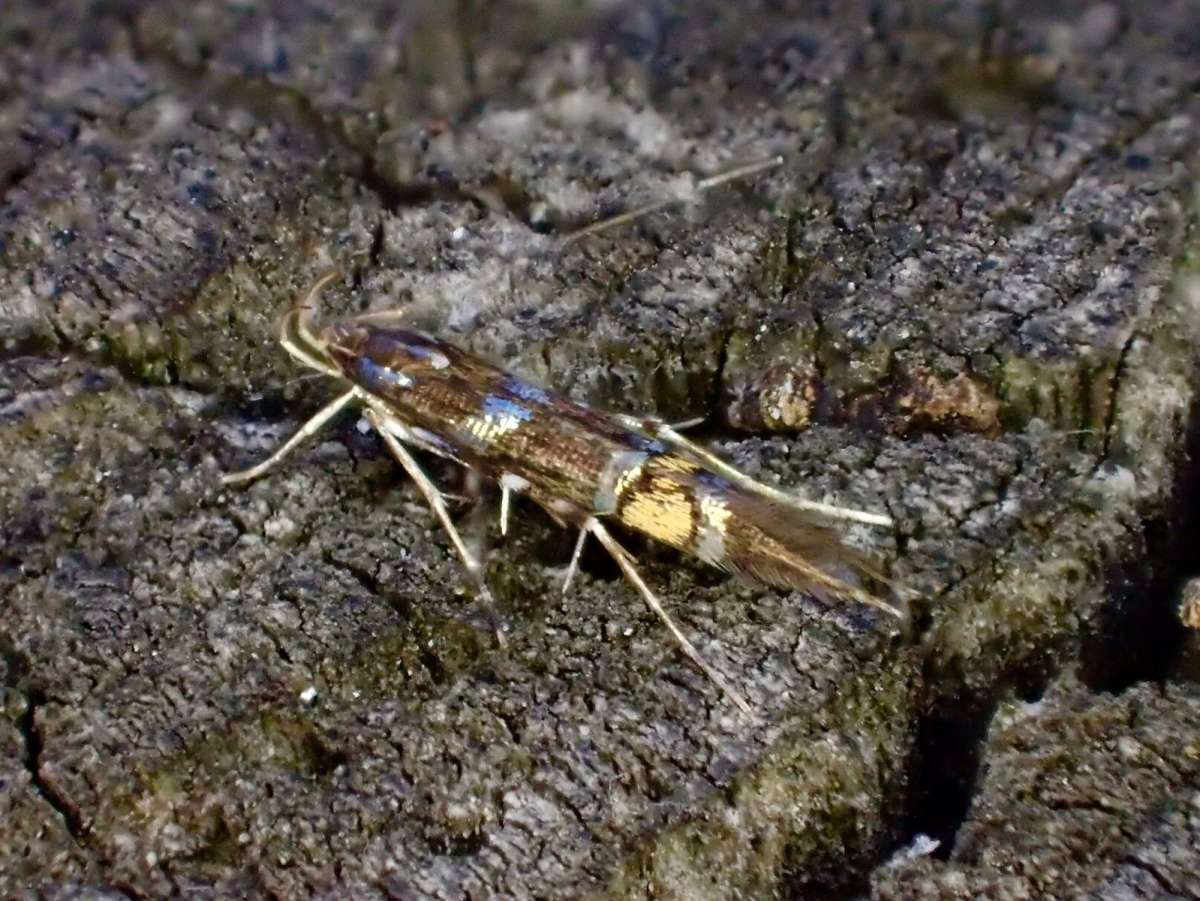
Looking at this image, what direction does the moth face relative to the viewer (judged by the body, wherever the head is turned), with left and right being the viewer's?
facing away from the viewer and to the left of the viewer
